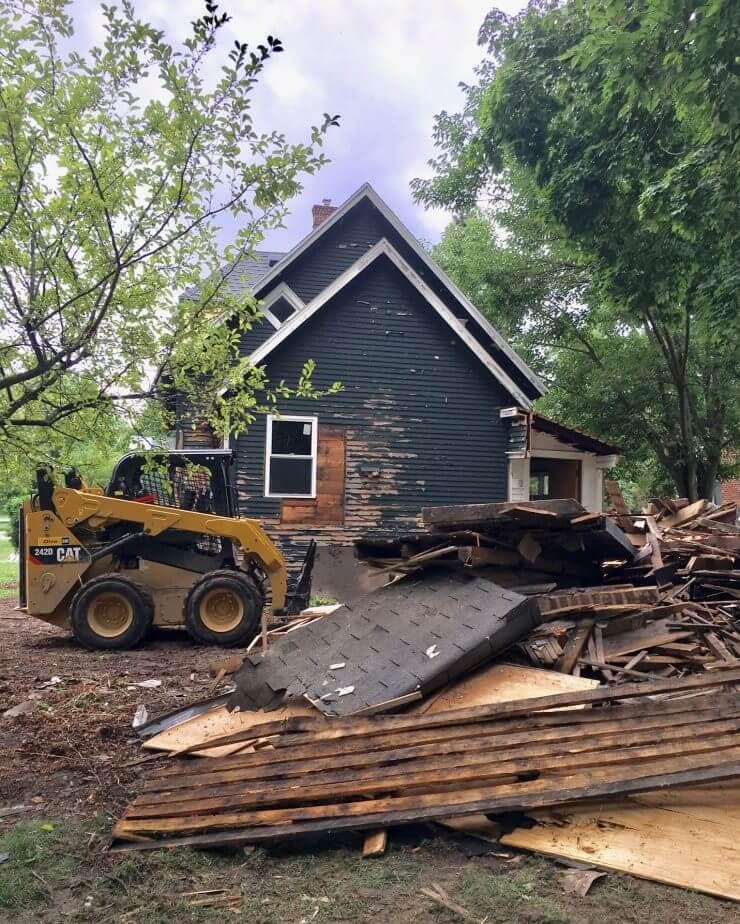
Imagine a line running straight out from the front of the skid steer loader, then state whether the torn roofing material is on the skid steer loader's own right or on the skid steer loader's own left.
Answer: on the skid steer loader's own right

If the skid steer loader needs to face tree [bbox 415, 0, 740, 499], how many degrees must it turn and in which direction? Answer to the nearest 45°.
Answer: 0° — it already faces it

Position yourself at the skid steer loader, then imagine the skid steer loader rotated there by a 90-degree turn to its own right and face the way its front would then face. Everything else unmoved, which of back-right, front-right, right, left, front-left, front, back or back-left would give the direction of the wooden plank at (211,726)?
front

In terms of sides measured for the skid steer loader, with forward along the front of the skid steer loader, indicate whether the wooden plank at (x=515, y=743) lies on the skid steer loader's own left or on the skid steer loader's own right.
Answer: on the skid steer loader's own right

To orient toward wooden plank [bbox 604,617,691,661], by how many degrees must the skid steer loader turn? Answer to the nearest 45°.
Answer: approximately 45° to its right

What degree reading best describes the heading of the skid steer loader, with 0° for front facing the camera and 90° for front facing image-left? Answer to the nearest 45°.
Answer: approximately 270°
